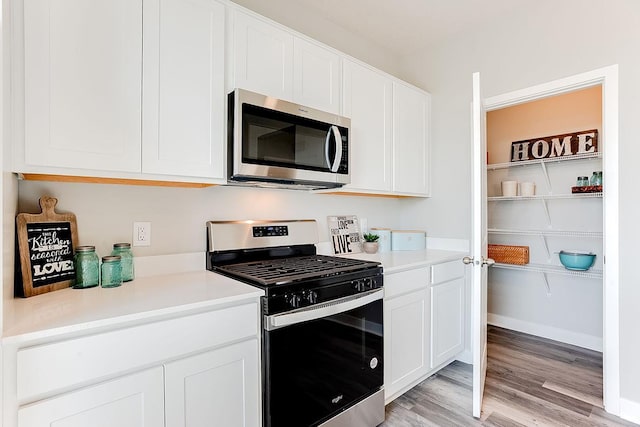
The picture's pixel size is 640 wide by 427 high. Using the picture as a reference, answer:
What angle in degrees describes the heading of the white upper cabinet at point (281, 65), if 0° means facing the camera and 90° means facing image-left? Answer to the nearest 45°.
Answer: approximately 315°

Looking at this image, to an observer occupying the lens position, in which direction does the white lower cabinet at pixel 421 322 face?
facing the viewer and to the right of the viewer

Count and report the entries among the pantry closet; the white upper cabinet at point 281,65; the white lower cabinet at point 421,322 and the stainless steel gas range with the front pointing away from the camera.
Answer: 0

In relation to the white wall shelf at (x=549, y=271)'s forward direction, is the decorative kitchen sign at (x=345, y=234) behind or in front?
in front

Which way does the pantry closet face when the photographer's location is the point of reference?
facing the viewer and to the left of the viewer

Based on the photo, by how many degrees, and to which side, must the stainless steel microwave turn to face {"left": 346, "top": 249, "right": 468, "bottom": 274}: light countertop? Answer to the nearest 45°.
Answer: approximately 90° to its left

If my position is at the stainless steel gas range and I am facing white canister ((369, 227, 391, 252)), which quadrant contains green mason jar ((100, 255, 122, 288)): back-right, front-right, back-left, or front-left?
back-left

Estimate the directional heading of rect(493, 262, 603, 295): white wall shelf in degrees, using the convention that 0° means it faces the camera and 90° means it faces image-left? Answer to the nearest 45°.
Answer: approximately 45°

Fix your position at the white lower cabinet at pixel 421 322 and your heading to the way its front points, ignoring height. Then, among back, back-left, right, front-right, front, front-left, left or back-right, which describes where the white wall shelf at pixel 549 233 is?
left

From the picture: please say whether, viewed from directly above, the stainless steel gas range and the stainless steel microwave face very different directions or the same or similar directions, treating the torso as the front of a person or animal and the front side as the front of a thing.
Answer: same or similar directions
